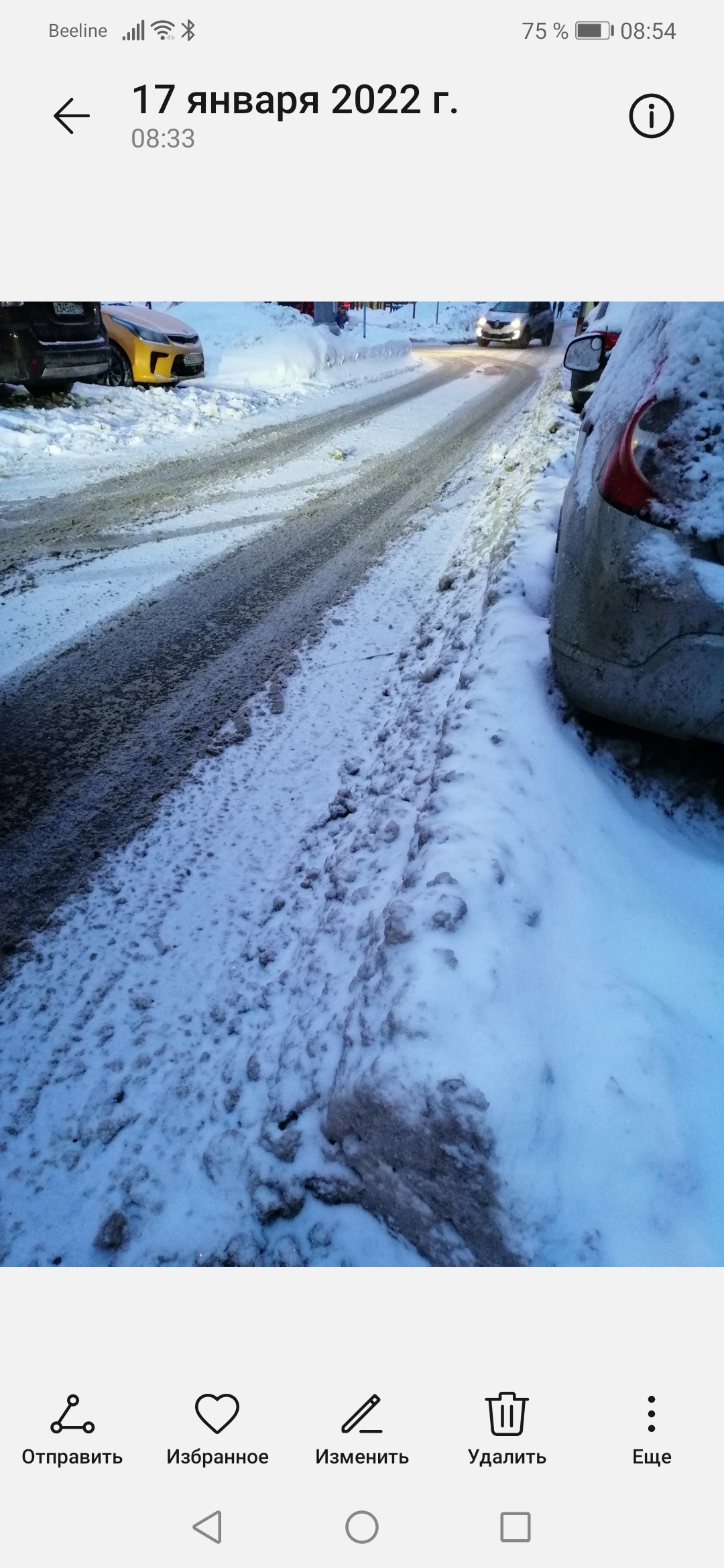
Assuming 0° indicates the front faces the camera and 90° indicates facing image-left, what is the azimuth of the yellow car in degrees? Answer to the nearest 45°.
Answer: approximately 315°

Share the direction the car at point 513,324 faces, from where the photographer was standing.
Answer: facing the viewer and to the left of the viewer

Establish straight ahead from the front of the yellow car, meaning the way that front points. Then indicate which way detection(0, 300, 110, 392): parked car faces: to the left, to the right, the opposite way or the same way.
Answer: the opposite way

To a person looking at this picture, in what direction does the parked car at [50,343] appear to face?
facing away from the viewer and to the left of the viewer

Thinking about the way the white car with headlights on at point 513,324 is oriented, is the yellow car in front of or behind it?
in front

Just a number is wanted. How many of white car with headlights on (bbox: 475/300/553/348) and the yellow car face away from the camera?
0
